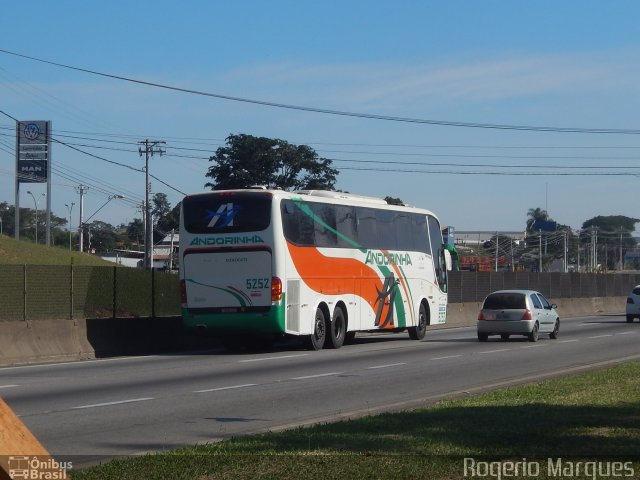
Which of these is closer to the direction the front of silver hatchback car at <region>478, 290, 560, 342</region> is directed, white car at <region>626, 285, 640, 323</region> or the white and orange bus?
the white car

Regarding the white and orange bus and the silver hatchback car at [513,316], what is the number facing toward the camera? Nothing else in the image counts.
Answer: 0

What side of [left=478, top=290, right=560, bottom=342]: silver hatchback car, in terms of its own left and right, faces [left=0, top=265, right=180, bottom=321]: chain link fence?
back

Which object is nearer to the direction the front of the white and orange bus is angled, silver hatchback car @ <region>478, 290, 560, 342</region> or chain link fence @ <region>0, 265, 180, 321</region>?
the silver hatchback car

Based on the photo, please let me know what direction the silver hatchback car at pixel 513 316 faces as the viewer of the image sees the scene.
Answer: facing away from the viewer and to the right of the viewer

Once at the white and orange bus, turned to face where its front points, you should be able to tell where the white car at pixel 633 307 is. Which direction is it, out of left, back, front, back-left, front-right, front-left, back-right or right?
front

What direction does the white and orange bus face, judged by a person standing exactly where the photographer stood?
facing away from the viewer and to the right of the viewer

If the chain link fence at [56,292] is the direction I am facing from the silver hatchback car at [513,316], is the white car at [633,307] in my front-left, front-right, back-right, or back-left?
back-right

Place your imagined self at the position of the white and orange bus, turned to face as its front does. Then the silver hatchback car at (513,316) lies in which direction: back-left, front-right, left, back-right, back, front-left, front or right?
front
